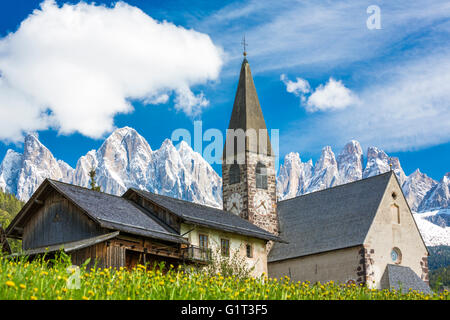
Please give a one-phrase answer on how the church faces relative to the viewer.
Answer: facing the viewer and to the right of the viewer

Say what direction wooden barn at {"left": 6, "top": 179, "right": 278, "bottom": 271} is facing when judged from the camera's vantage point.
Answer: facing the viewer and to the left of the viewer
